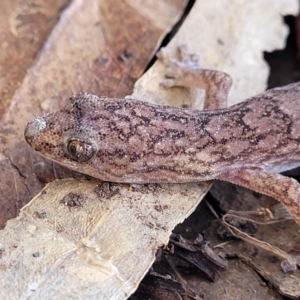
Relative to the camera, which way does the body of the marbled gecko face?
to the viewer's left
